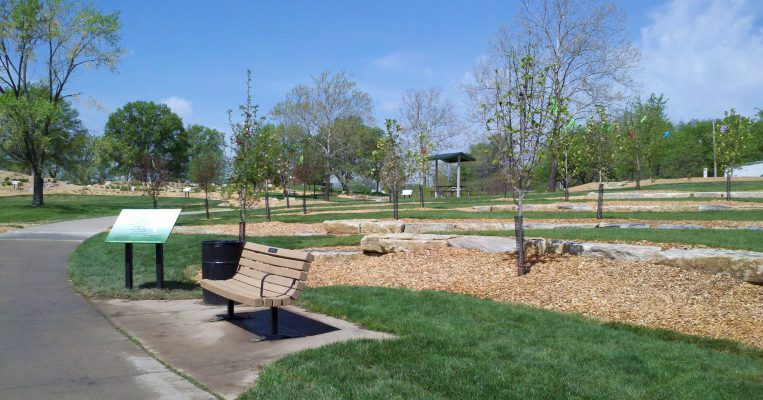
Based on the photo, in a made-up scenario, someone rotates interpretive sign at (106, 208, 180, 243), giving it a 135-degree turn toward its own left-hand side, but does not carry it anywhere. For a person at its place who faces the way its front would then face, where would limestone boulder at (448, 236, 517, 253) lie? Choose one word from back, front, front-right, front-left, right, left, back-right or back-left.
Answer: front-right

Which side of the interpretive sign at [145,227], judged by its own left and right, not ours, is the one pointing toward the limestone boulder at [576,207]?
back

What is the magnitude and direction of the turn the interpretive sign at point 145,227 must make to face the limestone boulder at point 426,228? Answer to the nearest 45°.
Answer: approximately 135° to its left

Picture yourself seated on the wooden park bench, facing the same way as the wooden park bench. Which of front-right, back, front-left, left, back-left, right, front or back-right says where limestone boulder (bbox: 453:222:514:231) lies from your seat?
back

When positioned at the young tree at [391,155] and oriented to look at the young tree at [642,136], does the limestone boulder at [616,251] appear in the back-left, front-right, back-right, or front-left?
back-right

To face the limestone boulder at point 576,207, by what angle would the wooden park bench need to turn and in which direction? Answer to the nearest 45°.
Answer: approximately 180°

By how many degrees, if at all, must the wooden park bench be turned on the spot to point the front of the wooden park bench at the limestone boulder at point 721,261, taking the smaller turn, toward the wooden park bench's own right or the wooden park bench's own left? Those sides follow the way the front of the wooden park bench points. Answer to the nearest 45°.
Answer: approximately 135° to the wooden park bench's own left

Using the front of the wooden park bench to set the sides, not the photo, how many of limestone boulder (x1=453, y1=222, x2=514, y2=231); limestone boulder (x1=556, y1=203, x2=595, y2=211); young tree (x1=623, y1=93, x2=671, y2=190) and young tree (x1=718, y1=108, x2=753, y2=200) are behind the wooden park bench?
4

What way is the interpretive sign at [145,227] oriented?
toward the camera

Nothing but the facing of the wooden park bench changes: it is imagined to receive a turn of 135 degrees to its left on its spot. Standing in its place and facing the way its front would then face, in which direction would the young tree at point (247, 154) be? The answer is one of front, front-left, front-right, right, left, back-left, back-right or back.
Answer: left

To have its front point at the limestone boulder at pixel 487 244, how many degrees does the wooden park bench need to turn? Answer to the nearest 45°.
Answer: approximately 180°

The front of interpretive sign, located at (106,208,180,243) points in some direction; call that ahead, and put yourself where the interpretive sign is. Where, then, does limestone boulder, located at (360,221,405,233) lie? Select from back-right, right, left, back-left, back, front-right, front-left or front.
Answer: back-left

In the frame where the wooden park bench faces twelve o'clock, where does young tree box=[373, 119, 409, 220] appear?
The young tree is roughly at 5 o'clock from the wooden park bench.

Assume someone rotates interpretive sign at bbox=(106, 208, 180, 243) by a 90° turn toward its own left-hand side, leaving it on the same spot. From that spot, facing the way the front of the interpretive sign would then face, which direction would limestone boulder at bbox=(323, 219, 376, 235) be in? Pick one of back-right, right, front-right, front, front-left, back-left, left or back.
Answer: front-left

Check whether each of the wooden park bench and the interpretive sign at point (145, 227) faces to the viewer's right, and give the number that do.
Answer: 0

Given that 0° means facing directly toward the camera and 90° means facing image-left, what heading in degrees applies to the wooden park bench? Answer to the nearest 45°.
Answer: approximately 45°

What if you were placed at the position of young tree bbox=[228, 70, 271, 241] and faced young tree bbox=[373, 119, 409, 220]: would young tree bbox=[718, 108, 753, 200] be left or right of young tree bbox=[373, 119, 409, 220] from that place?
right

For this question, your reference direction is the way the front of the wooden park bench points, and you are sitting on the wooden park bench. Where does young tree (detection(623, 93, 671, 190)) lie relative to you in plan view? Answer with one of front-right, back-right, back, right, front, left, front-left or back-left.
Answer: back

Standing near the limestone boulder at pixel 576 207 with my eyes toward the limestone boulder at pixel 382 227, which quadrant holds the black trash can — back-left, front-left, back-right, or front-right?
front-left

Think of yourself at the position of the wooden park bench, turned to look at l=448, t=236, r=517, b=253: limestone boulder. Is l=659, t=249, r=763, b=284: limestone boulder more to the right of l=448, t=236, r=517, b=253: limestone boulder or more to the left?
right

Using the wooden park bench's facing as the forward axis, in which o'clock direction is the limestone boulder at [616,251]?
The limestone boulder is roughly at 7 o'clock from the wooden park bench.

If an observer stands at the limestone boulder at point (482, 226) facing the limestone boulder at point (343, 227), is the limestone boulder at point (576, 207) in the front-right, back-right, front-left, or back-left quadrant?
back-right
